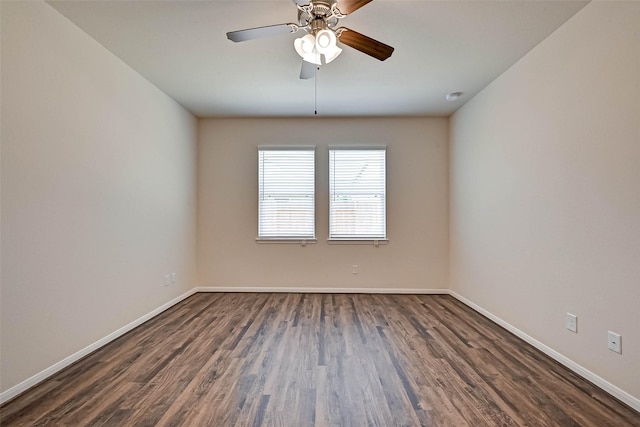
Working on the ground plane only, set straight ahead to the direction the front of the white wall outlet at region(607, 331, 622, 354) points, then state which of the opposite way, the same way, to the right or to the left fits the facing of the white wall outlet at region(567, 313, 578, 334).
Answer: the same way

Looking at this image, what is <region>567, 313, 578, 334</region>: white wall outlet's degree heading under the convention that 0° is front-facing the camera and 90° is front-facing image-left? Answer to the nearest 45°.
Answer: approximately 45°

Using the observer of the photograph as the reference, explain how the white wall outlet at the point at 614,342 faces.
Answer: facing the viewer and to the left of the viewer

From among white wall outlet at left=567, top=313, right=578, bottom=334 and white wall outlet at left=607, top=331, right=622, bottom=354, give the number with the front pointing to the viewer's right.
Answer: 0
